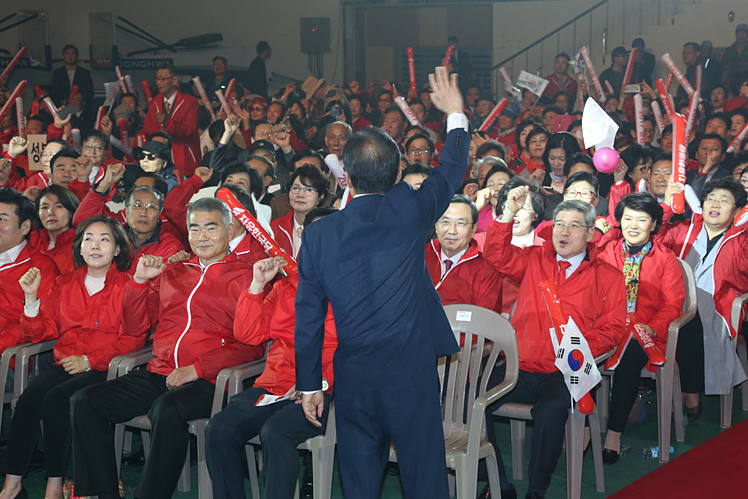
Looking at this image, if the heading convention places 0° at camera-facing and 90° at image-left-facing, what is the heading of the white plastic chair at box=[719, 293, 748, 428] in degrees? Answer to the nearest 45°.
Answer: approximately 45°

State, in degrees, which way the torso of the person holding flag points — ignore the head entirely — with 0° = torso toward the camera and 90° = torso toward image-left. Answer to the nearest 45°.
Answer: approximately 45°

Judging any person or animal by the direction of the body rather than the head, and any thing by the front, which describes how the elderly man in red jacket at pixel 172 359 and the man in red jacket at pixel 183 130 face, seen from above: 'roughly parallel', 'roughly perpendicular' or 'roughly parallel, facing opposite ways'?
roughly parallel

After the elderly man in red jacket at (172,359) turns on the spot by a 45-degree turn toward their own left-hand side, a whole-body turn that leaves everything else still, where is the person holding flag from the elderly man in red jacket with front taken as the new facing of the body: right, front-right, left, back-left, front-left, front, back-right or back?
left

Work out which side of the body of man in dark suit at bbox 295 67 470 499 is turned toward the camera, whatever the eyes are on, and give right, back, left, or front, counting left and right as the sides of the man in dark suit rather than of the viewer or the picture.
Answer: back

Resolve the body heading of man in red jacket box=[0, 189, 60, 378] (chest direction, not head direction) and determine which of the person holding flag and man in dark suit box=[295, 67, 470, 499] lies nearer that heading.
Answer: the man in dark suit

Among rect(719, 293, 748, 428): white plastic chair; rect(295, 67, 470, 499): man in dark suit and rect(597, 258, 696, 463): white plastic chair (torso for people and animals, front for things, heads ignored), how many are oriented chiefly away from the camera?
1

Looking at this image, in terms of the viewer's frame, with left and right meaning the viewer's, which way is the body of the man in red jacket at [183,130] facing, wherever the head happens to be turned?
facing the viewer and to the left of the viewer

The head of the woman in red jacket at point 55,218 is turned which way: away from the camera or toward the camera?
toward the camera

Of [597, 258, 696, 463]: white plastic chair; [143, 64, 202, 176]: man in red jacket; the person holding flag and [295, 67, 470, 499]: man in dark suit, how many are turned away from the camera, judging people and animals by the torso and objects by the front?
1

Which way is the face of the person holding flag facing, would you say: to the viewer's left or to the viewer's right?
to the viewer's left

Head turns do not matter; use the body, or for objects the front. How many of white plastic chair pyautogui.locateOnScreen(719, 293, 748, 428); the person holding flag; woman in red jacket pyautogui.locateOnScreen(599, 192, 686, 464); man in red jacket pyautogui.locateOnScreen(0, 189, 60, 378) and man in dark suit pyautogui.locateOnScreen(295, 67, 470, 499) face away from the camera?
1

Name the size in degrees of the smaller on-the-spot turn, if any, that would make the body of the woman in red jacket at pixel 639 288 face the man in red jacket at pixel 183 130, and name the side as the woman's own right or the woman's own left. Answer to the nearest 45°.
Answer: approximately 90° to the woman's own right
